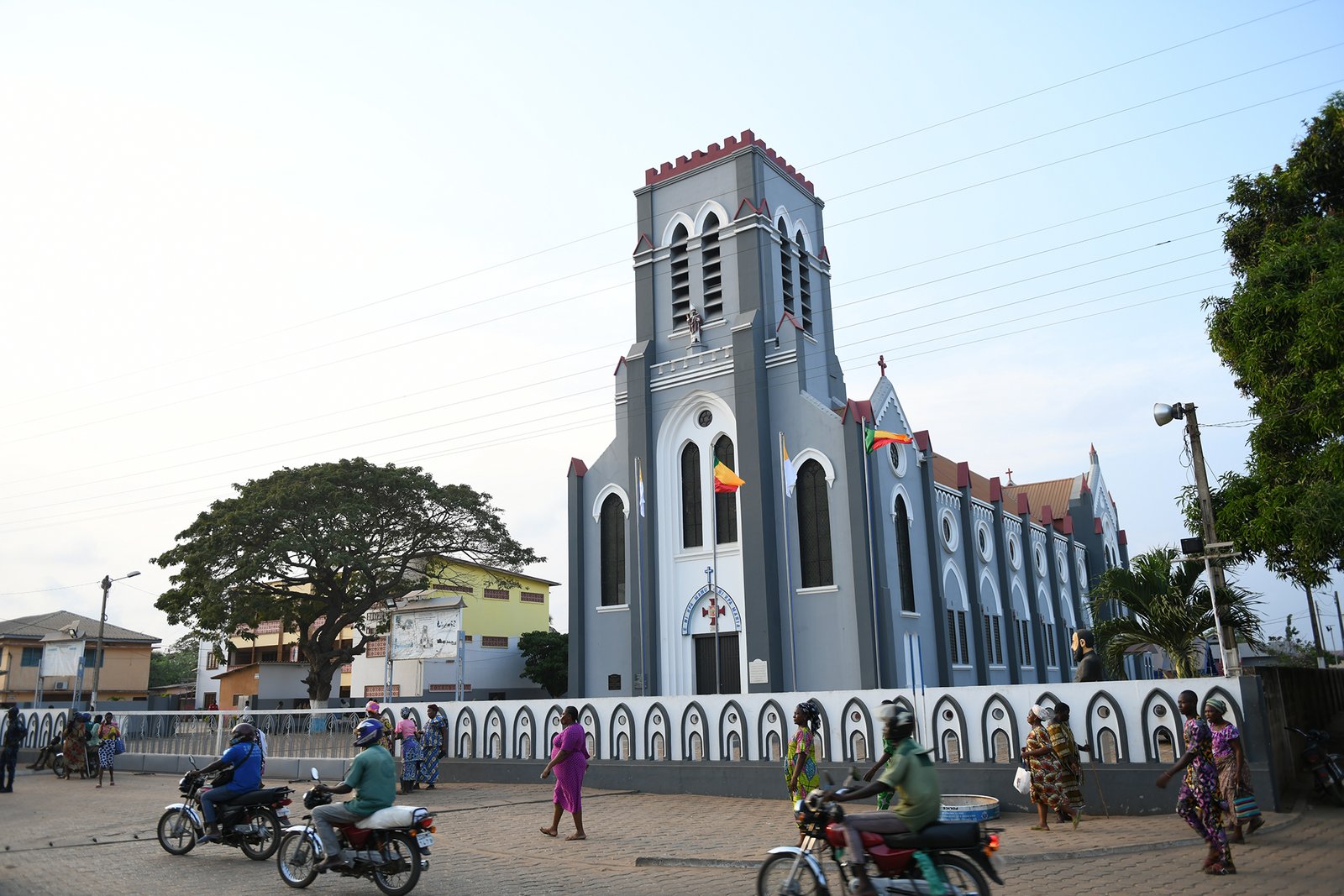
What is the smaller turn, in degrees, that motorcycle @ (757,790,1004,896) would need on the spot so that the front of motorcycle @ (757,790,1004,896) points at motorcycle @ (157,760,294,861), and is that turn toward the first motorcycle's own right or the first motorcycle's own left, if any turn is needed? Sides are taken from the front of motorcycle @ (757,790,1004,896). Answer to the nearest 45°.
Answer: approximately 45° to the first motorcycle's own right

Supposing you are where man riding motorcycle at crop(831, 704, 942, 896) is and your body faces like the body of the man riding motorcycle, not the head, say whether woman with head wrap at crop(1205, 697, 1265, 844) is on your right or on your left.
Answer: on your right

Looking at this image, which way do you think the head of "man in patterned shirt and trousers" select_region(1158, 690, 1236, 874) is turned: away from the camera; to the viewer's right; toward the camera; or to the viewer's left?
to the viewer's left

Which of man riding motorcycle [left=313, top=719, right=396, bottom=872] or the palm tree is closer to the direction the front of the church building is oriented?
the man riding motorcycle

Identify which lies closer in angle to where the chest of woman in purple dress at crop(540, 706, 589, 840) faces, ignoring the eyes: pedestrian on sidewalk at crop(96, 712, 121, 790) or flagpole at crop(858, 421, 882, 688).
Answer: the pedestrian on sidewalk

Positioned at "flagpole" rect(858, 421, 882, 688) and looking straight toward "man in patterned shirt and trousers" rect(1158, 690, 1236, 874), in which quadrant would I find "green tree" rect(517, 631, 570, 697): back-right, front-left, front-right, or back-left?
back-right

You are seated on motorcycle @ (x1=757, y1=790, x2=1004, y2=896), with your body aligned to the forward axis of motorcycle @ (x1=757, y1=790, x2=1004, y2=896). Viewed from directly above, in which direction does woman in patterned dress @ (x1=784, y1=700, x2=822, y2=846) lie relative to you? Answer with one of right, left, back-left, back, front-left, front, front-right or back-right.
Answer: right

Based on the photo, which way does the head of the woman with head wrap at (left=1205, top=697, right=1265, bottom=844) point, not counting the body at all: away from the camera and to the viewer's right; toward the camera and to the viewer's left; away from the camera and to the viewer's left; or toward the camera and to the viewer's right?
toward the camera and to the viewer's left

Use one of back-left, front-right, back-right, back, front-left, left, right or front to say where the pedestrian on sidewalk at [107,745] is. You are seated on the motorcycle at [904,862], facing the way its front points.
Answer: front-right

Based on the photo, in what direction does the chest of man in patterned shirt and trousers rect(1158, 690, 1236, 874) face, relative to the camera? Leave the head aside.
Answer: to the viewer's left

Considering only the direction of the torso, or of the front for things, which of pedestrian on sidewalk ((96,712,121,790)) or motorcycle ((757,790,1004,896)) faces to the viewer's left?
the motorcycle

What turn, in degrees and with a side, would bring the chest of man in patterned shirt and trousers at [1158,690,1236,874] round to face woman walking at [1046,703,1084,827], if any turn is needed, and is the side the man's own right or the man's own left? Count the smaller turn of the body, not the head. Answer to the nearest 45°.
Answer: approximately 45° to the man's own right

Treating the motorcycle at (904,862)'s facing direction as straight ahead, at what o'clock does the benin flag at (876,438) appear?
The benin flag is roughly at 3 o'clock from the motorcycle.
